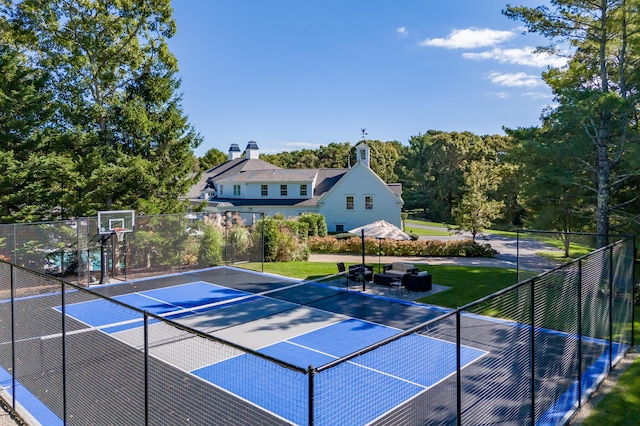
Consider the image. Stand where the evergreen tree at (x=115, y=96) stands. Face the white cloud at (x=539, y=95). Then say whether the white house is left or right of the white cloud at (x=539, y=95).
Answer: left

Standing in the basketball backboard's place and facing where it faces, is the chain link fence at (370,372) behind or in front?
in front

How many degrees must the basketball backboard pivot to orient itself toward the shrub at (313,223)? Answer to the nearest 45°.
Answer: approximately 90° to its left

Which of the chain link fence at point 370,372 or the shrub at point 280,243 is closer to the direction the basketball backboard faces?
the chain link fence

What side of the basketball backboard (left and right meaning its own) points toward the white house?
left

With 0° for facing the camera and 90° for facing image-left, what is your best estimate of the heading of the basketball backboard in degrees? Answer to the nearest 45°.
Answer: approximately 315°

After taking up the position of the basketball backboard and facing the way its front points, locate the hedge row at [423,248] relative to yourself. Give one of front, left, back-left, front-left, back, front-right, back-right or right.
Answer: front-left
